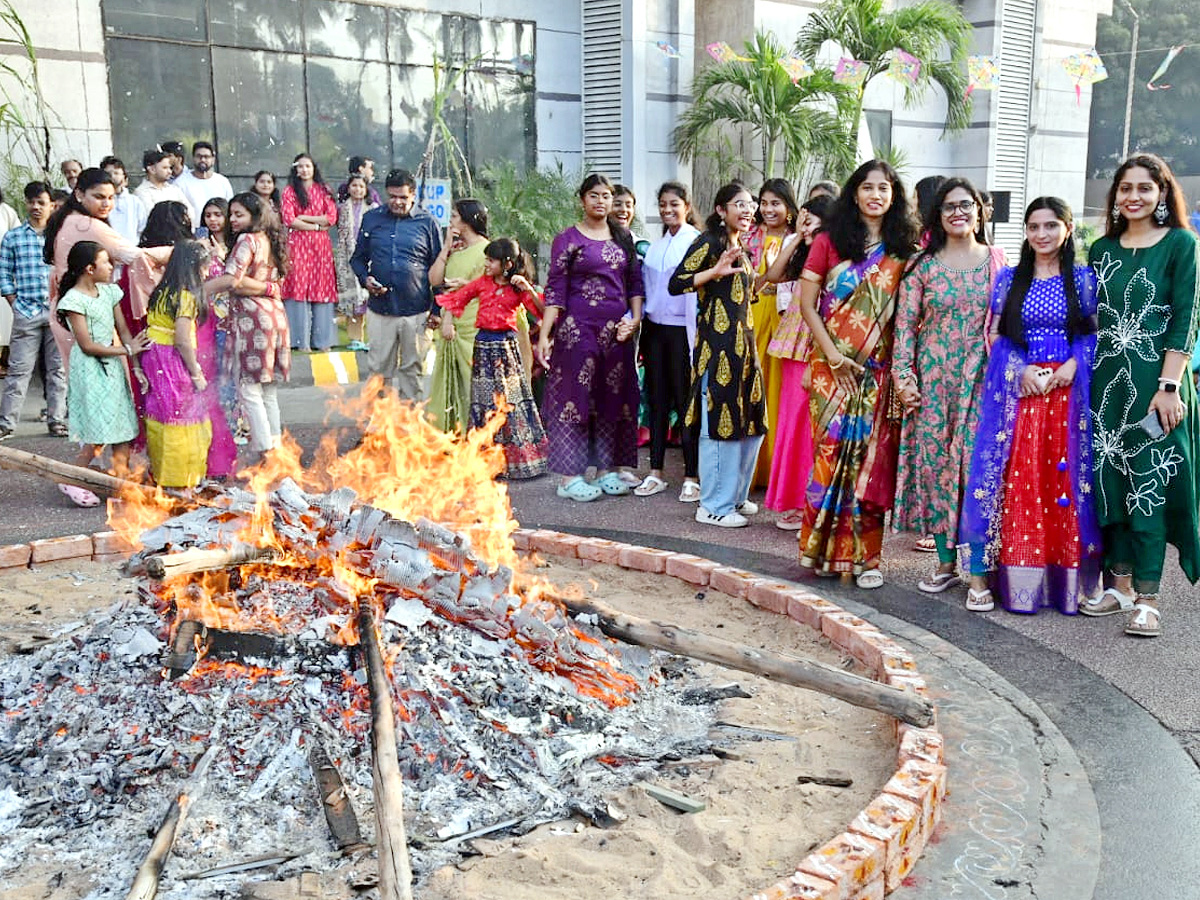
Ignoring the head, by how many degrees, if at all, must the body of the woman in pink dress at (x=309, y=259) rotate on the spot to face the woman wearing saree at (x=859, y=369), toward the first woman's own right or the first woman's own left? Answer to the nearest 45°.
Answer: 0° — they already face them

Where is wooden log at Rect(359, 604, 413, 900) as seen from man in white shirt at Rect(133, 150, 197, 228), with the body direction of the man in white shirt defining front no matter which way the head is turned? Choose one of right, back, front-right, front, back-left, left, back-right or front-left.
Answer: front-right

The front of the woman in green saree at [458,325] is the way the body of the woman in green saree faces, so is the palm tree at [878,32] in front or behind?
behind

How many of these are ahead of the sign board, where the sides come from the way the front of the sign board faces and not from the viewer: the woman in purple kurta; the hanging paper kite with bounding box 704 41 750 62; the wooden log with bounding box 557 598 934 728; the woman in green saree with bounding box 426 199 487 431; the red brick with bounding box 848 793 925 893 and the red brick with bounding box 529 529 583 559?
5

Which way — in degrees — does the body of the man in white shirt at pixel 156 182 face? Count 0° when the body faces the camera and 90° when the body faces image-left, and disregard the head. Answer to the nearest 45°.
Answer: approximately 315°

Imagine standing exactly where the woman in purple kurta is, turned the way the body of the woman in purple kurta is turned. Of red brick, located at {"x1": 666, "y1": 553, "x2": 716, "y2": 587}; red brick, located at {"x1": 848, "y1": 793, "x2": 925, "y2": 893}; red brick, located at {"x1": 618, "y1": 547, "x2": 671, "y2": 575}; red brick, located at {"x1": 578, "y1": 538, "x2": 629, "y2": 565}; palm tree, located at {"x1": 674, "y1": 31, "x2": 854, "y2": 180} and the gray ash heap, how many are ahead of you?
5

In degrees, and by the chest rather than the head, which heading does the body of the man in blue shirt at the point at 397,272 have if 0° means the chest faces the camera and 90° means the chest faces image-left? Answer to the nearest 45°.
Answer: approximately 0°

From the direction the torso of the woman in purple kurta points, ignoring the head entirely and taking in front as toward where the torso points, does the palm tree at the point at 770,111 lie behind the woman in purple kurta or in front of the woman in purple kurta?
behind
